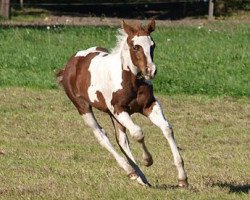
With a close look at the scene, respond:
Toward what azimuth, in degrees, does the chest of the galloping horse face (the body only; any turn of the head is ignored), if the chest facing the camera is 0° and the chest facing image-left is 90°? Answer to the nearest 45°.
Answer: approximately 315°
